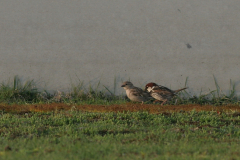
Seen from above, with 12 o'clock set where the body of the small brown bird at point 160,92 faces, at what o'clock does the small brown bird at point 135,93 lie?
the small brown bird at point 135,93 is roughly at 12 o'clock from the small brown bird at point 160,92.

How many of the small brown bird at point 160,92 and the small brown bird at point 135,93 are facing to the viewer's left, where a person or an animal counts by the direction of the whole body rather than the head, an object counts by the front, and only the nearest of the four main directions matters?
2

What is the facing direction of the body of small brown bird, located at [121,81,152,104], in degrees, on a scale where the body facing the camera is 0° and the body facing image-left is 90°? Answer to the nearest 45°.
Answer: approximately 90°

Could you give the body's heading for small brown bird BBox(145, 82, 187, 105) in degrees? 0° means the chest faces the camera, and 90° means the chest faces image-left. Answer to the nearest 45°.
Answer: approximately 90°

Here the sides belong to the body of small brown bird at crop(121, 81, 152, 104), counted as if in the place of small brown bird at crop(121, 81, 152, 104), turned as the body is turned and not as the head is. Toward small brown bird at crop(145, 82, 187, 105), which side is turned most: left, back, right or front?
back
